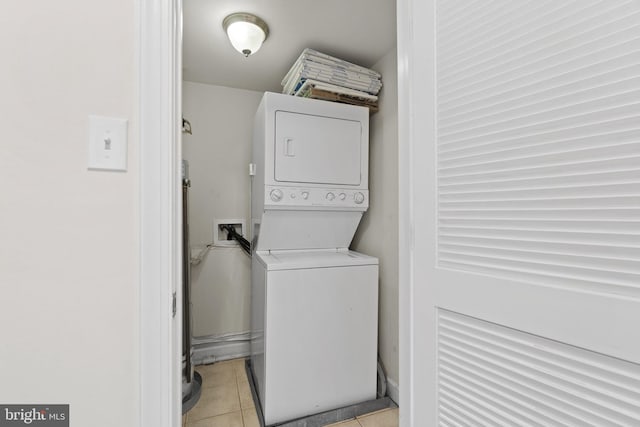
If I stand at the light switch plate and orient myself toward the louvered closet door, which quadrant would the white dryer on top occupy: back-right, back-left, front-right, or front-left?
front-left

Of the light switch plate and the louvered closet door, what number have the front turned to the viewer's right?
0

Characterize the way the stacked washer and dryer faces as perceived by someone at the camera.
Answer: facing the viewer and to the right of the viewer

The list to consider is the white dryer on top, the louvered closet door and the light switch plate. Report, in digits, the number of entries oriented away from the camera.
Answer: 0

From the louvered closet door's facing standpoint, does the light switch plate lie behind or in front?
in front

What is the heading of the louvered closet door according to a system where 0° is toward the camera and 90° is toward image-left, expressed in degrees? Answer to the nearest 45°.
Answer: approximately 45°

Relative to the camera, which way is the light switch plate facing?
toward the camera

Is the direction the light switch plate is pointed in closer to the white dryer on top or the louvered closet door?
the louvered closet door
